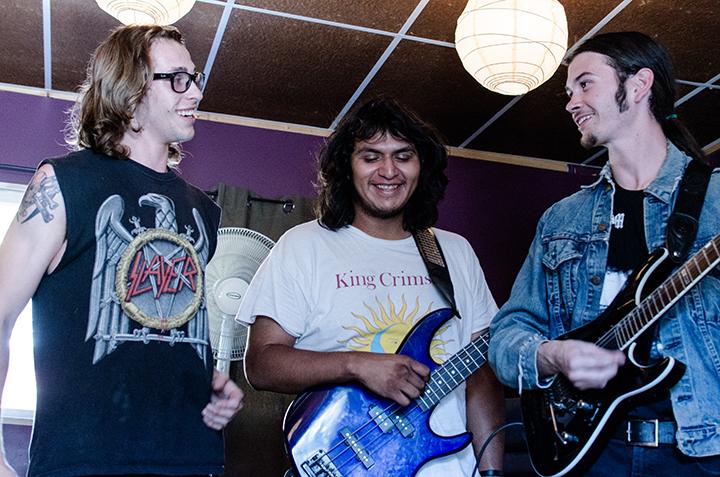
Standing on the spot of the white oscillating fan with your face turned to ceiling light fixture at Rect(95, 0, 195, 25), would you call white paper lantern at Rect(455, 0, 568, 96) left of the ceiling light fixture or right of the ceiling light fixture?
left

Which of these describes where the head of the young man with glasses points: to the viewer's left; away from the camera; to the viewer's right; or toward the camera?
to the viewer's right

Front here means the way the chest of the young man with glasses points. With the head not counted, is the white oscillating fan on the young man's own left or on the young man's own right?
on the young man's own left

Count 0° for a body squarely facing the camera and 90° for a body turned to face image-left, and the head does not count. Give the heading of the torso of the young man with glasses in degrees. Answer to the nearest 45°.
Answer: approximately 315°

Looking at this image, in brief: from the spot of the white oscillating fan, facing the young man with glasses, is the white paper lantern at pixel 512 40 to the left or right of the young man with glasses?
left
